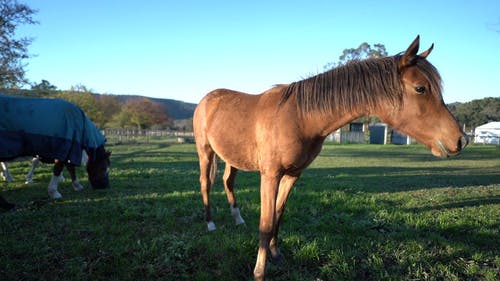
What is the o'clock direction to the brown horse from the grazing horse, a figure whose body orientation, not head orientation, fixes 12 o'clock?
The brown horse is roughly at 2 o'clock from the grazing horse.

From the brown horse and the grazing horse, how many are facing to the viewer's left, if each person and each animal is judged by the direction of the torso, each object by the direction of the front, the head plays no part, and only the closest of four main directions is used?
0

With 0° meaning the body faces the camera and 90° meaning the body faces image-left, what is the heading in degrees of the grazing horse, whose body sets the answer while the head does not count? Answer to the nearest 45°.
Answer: approximately 270°

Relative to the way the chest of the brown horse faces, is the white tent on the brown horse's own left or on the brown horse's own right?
on the brown horse's own left
